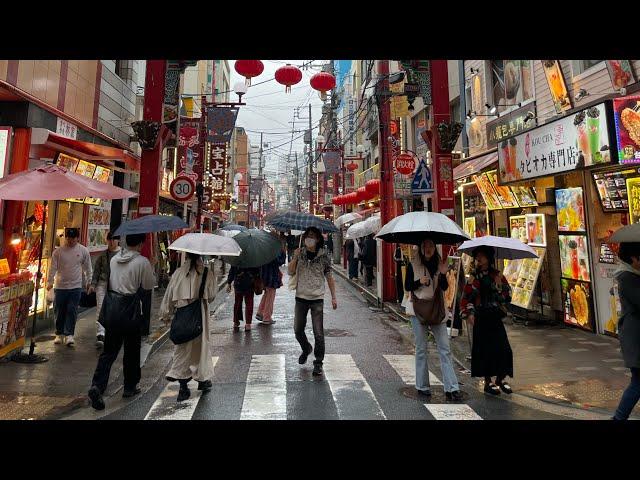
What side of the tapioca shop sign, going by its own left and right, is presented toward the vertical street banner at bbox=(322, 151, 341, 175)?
right

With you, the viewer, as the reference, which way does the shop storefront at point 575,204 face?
facing the viewer and to the left of the viewer

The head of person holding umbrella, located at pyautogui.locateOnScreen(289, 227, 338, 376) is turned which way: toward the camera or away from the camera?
toward the camera

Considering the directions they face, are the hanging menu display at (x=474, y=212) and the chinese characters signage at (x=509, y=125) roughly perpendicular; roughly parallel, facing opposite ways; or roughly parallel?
roughly parallel

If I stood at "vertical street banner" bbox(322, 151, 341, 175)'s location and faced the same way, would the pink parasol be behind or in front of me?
in front

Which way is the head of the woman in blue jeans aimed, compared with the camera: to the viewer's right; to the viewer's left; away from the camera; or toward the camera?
toward the camera

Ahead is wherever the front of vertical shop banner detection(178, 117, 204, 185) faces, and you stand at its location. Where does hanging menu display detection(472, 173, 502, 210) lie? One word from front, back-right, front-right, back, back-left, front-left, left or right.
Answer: front-left

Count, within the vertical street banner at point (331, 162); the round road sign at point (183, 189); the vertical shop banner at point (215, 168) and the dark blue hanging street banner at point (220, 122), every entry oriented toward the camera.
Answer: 4

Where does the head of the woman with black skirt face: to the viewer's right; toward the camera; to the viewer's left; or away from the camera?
toward the camera

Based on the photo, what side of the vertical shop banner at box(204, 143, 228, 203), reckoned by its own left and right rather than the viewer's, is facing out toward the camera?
front

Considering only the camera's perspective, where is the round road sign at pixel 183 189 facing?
facing the viewer

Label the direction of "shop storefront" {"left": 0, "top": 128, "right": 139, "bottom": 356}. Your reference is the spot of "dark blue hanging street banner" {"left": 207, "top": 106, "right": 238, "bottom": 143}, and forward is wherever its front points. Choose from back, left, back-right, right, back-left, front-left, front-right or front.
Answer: front-right

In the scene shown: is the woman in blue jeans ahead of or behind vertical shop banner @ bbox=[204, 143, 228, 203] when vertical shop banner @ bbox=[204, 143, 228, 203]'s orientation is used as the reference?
ahead

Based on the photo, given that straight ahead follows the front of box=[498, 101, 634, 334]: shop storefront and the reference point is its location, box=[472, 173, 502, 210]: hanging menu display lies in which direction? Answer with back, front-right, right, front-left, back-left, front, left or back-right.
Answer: right

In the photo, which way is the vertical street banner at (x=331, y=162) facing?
toward the camera

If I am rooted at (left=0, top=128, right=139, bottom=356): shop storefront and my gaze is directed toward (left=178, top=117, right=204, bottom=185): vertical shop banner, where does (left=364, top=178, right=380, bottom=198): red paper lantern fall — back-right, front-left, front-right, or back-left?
front-right
